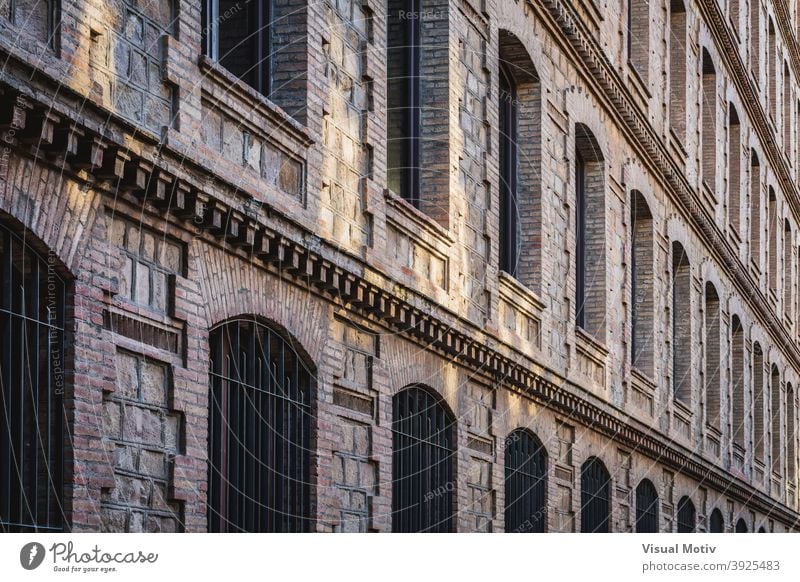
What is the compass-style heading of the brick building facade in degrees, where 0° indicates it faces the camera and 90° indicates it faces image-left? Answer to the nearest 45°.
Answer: approximately 315°
